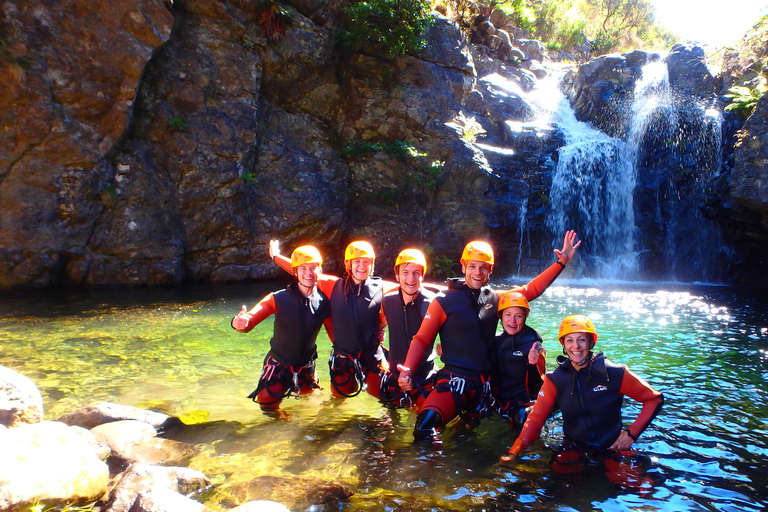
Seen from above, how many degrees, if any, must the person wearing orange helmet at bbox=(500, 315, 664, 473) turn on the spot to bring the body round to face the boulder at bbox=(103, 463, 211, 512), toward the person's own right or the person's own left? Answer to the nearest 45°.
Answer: approximately 45° to the person's own right

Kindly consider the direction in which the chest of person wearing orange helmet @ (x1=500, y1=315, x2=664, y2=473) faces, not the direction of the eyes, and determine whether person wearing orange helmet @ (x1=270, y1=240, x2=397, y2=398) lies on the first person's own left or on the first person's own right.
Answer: on the first person's own right

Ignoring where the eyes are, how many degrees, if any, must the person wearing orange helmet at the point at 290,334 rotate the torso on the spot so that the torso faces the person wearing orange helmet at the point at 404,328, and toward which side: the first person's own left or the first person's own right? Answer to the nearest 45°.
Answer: approximately 90° to the first person's own left
